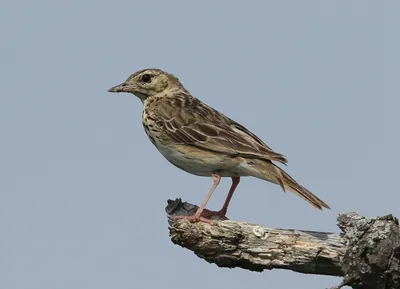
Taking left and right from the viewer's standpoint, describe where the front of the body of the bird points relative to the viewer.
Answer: facing to the left of the viewer
